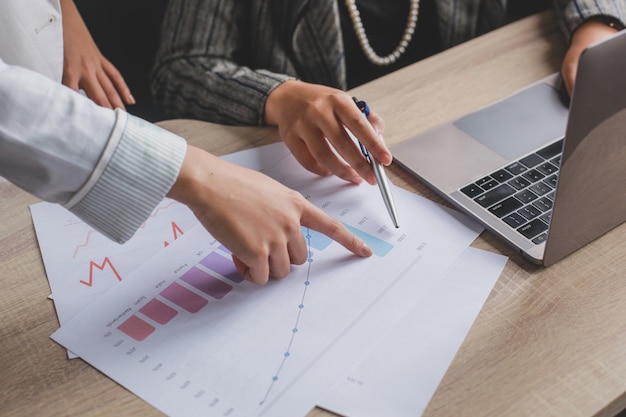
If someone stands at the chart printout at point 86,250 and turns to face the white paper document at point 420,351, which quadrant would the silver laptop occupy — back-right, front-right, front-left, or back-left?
front-left

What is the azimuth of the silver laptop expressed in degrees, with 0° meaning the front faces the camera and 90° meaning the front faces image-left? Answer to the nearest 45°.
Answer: approximately 135°
